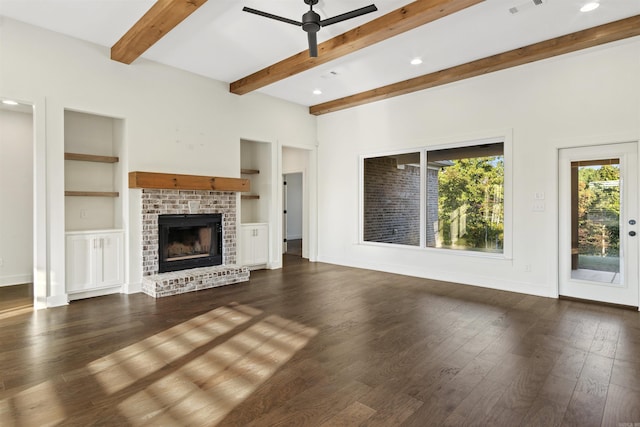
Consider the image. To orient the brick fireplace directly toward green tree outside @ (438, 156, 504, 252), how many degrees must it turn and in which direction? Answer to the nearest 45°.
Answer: approximately 45° to its left

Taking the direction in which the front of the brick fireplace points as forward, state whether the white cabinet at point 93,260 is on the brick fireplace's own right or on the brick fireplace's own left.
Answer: on the brick fireplace's own right

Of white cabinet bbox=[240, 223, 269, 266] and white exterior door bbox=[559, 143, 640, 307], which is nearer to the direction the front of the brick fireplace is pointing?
the white exterior door

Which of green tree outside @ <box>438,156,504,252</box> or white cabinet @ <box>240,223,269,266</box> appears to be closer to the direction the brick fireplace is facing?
the green tree outside

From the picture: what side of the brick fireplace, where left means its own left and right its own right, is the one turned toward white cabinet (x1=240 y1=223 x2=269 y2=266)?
left

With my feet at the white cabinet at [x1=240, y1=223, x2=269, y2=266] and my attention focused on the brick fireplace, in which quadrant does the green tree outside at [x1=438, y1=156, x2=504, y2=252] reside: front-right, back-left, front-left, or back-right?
back-left

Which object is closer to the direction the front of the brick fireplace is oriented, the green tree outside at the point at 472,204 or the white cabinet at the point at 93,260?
the green tree outside

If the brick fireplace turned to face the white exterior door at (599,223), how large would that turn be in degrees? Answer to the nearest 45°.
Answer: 0° — it already faces it

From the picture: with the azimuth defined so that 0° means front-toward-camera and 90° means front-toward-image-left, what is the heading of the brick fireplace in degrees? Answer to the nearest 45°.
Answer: approximately 315°

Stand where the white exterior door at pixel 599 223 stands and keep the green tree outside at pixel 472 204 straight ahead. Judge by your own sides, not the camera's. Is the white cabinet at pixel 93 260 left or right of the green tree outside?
left
